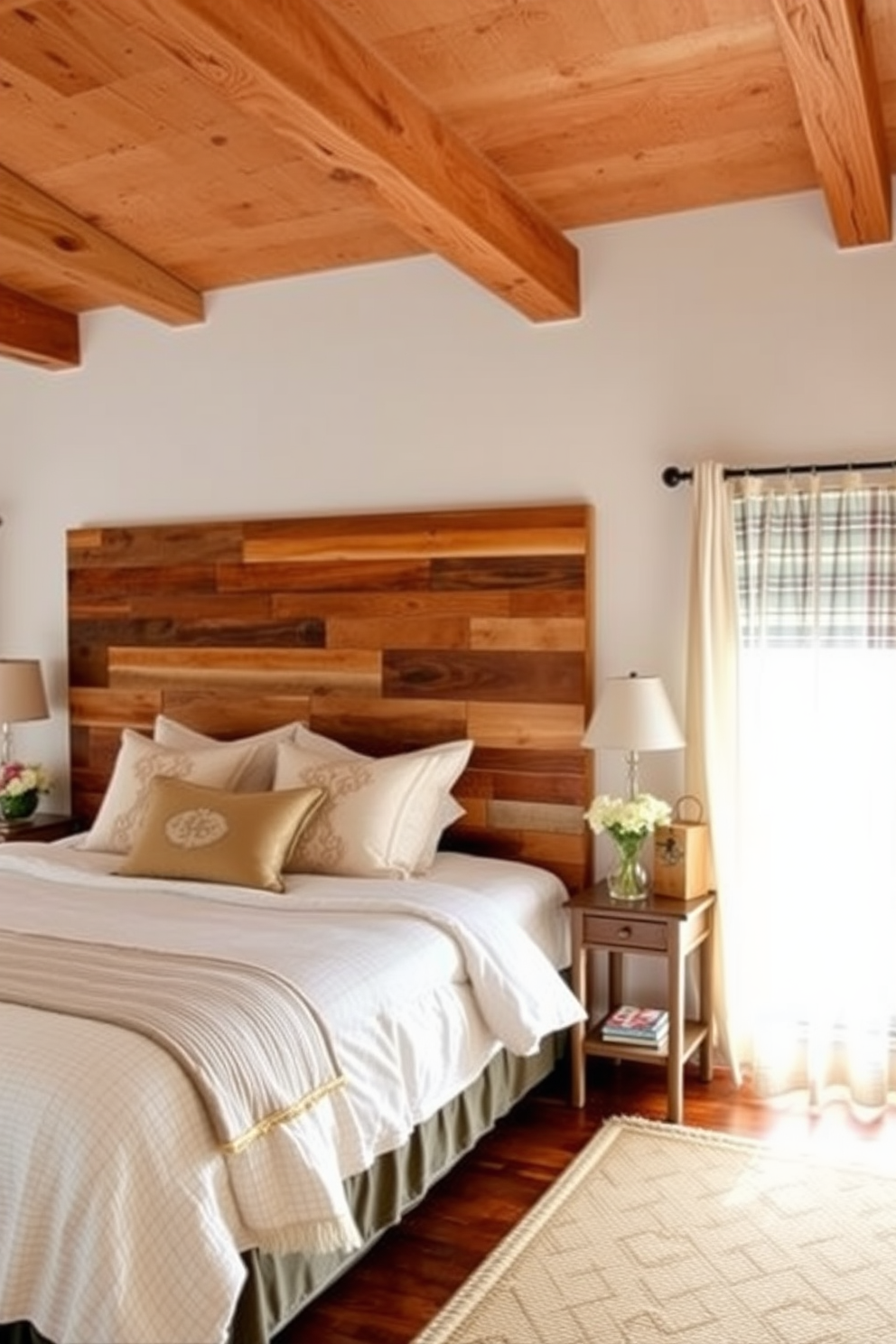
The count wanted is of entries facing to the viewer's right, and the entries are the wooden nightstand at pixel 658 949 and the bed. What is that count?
0

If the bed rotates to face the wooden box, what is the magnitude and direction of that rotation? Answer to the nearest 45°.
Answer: approximately 135° to its left

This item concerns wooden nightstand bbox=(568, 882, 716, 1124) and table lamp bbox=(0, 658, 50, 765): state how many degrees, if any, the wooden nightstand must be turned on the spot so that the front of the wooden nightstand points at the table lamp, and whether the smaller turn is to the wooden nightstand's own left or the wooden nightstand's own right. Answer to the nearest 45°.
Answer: approximately 45° to the wooden nightstand's own right

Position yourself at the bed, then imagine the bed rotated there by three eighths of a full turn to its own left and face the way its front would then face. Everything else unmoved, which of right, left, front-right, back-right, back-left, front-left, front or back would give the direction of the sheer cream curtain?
front

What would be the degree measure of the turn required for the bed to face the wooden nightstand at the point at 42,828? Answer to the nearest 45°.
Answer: approximately 90° to its right

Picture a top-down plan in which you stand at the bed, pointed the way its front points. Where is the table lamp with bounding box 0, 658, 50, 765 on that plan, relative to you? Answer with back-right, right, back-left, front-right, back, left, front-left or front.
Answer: right

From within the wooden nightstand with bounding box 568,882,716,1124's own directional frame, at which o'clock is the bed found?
The bed is roughly at 1 o'clock from the wooden nightstand.

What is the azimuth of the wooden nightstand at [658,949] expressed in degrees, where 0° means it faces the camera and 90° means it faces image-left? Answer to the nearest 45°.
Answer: approximately 45°

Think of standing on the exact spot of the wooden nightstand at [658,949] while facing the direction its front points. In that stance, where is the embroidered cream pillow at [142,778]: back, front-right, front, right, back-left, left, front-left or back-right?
front-right

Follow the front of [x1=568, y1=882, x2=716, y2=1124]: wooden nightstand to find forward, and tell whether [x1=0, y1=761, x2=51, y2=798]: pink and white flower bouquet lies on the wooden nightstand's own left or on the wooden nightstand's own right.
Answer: on the wooden nightstand's own right

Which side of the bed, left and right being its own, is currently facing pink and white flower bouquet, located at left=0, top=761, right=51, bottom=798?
right

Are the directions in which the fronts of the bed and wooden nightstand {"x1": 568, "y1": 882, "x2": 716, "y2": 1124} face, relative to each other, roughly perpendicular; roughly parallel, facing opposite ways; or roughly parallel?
roughly parallel
